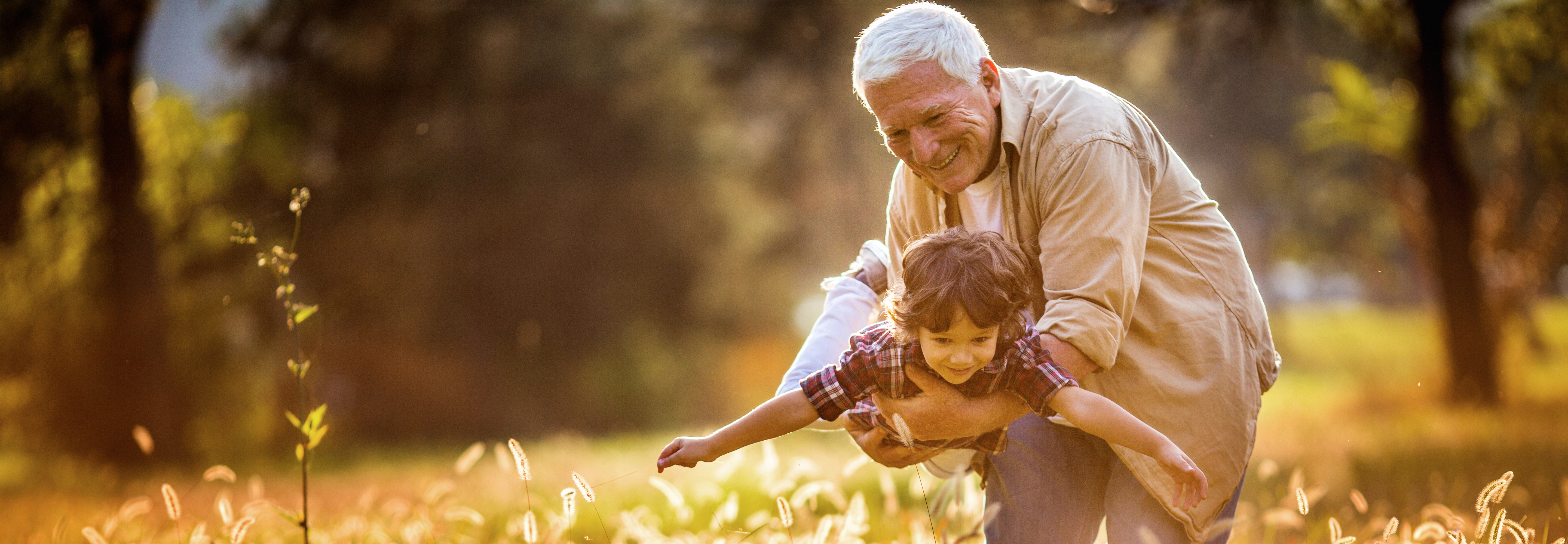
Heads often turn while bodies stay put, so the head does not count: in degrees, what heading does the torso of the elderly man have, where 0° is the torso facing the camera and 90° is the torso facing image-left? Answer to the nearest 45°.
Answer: approximately 45°

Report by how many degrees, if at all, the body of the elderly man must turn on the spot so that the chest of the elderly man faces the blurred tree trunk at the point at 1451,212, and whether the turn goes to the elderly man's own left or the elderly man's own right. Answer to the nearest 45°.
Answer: approximately 180°

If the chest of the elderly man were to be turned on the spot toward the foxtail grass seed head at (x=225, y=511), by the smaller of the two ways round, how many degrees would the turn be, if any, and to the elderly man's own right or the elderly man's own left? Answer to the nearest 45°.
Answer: approximately 45° to the elderly man's own right

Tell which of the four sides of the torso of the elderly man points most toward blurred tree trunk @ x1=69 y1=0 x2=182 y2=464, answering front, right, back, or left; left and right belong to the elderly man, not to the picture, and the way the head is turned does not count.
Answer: right

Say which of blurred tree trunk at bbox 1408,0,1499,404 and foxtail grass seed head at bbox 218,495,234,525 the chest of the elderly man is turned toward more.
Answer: the foxtail grass seed head

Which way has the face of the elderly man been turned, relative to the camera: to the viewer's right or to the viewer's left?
to the viewer's left

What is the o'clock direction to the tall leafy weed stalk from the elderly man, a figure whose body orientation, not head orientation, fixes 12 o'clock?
The tall leafy weed stalk is roughly at 1 o'clock from the elderly man.
